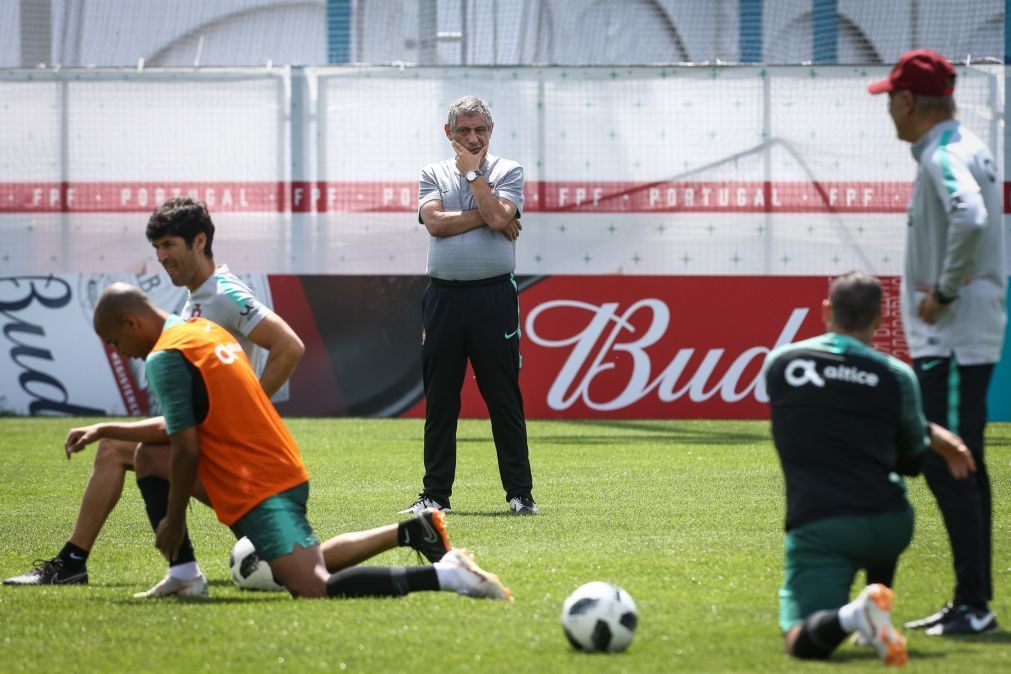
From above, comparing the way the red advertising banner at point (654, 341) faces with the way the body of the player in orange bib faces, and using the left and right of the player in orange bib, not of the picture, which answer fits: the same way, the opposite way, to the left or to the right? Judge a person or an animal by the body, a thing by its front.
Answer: to the left

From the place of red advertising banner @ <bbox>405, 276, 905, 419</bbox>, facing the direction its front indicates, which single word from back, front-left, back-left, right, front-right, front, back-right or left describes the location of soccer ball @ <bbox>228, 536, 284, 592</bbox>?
front

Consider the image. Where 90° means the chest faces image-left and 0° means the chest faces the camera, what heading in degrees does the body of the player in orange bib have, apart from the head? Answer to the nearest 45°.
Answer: approximately 90°

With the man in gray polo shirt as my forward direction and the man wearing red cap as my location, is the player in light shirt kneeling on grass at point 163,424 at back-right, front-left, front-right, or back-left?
front-left

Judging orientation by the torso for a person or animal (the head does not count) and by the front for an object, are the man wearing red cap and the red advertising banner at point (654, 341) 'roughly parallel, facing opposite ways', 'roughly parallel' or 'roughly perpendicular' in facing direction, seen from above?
roughly perpendicular

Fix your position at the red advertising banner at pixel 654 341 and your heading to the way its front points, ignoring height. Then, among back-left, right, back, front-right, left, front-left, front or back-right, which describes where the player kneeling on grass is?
front

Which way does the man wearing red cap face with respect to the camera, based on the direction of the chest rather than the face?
to the viewer's left

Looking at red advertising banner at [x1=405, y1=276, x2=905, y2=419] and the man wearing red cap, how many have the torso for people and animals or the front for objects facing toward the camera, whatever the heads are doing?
1

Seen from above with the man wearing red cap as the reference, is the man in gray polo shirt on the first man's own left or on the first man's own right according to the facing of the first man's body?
on the first man's own right

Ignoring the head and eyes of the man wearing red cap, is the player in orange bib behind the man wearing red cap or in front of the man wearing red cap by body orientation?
in front

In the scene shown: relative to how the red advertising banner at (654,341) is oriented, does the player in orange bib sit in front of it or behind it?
in front

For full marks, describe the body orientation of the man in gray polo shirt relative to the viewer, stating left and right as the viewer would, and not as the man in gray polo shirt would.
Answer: facing the viewer

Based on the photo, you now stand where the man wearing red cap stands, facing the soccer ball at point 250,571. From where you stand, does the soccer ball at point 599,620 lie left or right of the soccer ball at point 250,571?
left

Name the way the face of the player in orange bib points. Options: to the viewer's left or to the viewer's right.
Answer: to the viewer's left

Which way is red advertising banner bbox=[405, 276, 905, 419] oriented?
toward the camera

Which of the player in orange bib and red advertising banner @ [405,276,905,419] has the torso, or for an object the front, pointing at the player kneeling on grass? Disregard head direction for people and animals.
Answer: the red advertising banner
